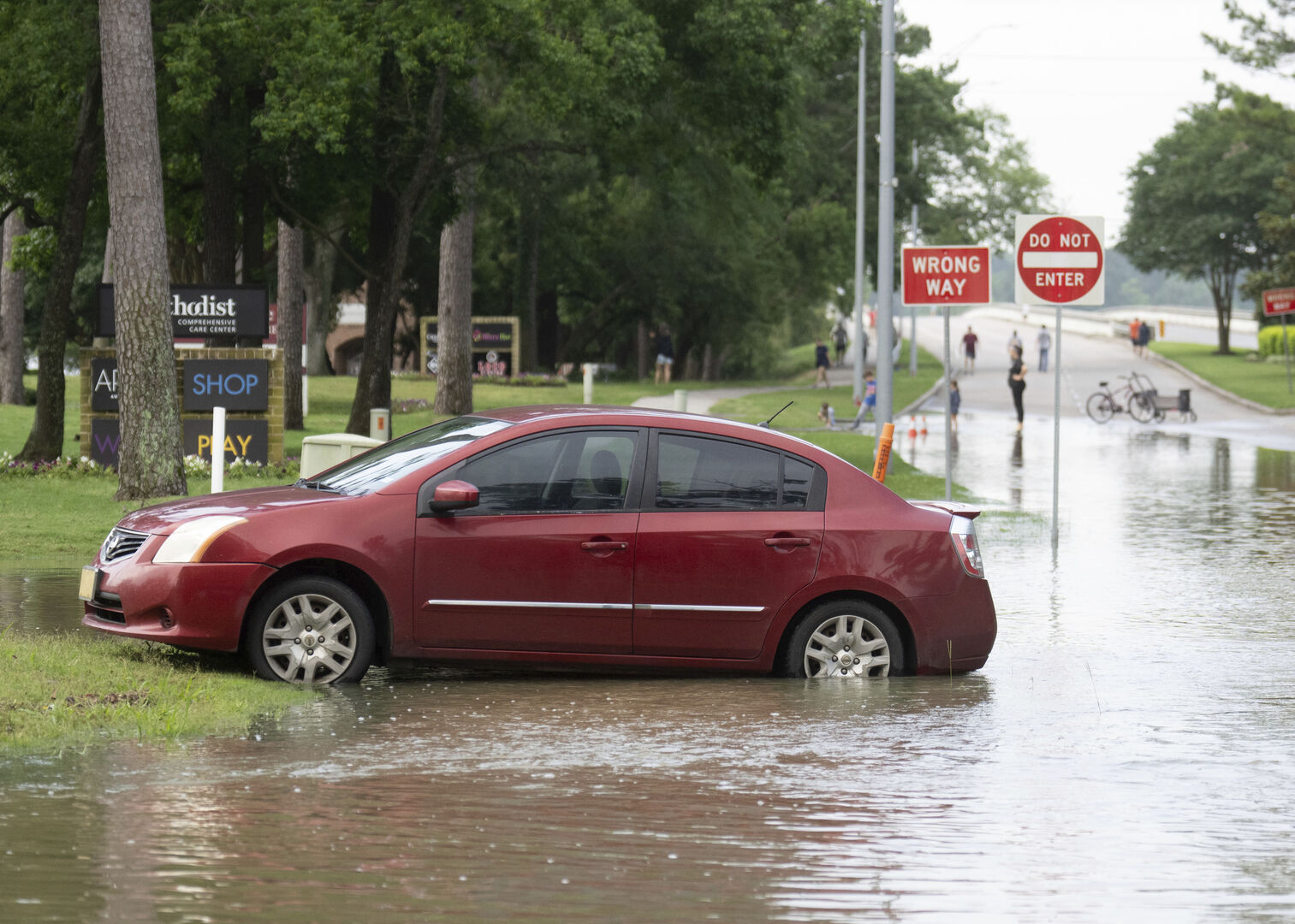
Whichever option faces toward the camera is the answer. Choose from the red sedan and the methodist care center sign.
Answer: the methodist care center sign

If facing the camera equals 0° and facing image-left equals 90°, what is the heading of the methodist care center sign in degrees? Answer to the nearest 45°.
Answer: approximately 0°

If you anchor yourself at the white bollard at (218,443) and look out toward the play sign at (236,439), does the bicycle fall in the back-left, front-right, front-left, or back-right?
front-right

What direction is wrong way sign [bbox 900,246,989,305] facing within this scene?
toward the camera

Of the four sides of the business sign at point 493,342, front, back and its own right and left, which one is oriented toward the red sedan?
front

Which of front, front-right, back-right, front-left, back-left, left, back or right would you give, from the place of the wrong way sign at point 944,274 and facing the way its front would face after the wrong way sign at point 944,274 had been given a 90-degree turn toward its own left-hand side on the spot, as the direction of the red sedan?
right

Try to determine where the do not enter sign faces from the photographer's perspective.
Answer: facing the viewer

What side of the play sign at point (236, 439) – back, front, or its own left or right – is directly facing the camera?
front

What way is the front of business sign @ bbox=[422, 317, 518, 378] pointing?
toward the camera

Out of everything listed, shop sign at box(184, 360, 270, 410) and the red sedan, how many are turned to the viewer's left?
1

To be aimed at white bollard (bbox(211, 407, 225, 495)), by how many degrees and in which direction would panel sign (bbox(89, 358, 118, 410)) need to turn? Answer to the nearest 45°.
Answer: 0° — it already faces it

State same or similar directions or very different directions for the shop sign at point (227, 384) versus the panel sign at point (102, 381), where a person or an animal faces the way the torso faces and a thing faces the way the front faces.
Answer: same or similar directions

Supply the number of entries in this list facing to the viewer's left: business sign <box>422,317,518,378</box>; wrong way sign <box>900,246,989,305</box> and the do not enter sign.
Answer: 0

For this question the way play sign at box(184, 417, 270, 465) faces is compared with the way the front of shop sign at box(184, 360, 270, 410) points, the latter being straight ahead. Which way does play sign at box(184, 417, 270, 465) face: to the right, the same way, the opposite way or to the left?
the same way
